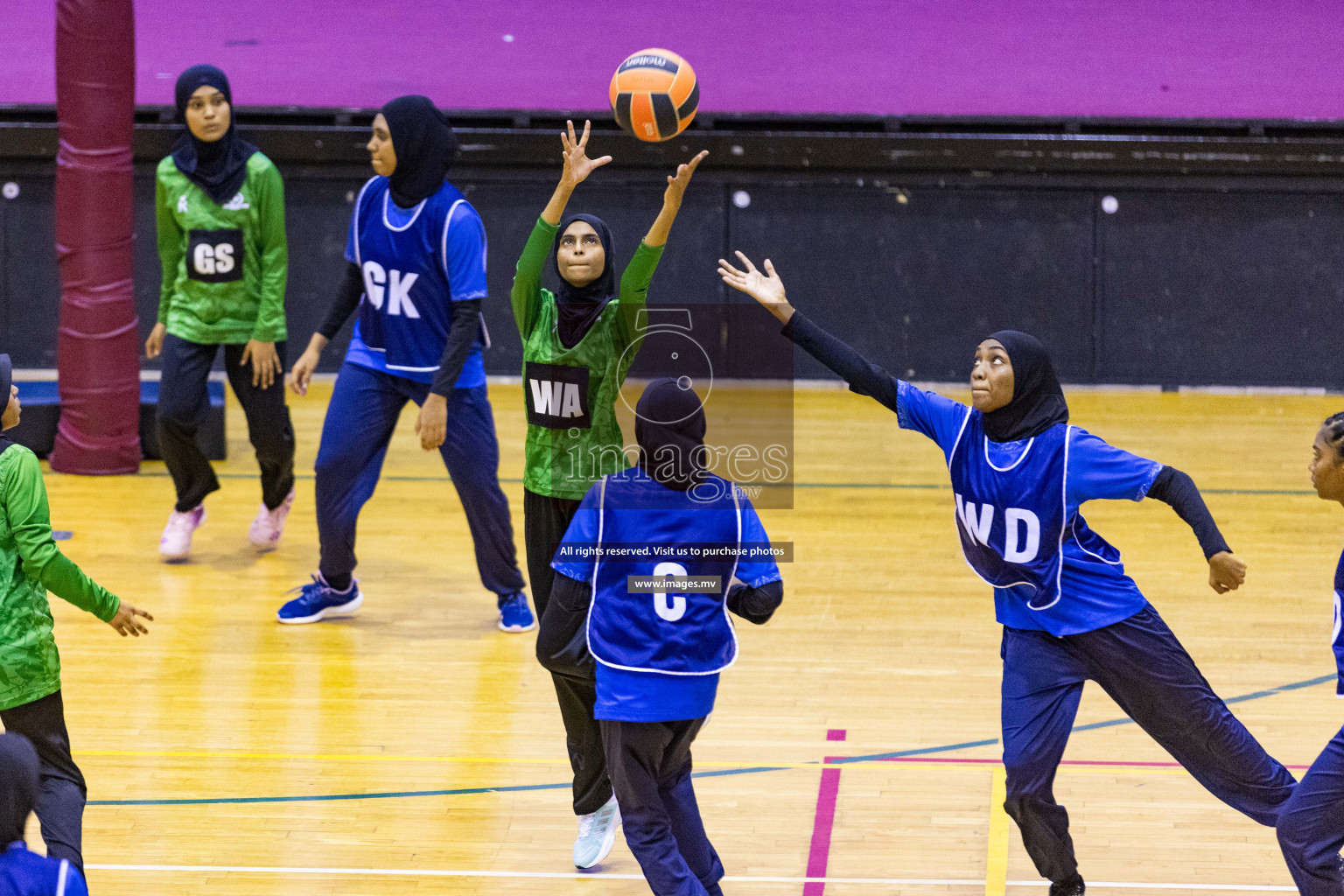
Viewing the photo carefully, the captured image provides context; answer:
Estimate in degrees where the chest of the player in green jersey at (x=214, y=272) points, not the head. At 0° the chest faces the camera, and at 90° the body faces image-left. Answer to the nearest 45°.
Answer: approximately 0°

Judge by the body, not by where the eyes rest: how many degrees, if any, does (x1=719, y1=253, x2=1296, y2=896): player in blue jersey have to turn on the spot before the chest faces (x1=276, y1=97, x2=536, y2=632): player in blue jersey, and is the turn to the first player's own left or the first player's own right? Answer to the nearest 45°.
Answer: approximately 90° to the first player's own right

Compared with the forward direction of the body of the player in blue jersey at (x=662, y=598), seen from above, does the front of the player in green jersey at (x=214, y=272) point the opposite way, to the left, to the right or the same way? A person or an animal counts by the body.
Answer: the opposite way

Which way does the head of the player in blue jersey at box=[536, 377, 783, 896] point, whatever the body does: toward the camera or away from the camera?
away from the camera

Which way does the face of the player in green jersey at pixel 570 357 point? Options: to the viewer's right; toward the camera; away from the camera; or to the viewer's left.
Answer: toward the camera

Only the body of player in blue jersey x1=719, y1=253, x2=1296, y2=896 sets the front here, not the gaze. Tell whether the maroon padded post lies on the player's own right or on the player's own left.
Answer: on the player's own right

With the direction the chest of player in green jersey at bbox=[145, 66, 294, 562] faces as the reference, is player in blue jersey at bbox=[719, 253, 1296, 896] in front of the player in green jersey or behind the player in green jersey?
in front

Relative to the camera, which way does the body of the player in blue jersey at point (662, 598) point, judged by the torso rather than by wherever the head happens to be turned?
away from the camera

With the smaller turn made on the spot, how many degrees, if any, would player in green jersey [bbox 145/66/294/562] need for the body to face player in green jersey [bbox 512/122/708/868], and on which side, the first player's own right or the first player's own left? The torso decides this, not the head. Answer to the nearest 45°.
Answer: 0° — they already face them

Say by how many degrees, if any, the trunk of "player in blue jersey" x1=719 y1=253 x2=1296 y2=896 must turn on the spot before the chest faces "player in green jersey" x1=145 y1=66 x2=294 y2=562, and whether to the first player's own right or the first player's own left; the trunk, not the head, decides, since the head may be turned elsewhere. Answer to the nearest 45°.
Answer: approximately 90° to the first player's own right

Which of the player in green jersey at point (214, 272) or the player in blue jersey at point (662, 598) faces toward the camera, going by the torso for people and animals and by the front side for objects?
the player in green jersey

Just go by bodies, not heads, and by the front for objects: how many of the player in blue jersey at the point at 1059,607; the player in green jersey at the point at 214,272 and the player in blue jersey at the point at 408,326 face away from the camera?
0

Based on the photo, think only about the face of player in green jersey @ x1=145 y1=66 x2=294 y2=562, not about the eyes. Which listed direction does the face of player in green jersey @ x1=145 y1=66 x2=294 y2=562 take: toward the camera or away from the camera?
toward the camera

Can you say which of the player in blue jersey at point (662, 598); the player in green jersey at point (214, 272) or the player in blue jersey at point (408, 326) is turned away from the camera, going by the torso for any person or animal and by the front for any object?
the player in blue jersey at point (662, 598)
